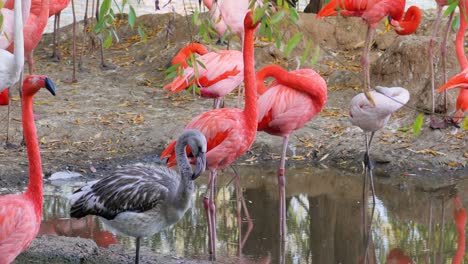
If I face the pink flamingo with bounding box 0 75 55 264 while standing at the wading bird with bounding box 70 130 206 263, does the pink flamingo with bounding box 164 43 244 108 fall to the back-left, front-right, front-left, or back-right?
back-right

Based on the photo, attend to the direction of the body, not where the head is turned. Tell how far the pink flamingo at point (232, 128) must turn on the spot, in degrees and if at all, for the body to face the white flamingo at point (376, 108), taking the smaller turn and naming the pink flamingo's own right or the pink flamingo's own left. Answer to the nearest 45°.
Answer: approximately 45° to the pink flamingo's own left

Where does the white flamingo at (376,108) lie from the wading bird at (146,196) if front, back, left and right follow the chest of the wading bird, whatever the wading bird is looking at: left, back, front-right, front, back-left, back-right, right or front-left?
front-left

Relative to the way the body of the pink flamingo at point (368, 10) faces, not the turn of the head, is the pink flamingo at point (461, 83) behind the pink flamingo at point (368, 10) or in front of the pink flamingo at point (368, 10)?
in front

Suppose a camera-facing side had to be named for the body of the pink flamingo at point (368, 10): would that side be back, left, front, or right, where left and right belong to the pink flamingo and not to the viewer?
right

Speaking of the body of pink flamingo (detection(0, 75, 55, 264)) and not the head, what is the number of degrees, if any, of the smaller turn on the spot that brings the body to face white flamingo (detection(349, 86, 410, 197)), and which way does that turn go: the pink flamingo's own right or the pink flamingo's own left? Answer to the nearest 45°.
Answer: approximately 45° to the pink flamingo's own left

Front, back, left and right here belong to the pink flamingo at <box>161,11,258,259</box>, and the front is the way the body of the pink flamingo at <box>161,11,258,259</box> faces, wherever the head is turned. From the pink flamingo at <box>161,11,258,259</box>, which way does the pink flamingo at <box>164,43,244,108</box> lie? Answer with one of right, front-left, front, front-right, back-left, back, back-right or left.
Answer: left

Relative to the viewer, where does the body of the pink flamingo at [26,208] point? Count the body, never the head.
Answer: to the viewer's right

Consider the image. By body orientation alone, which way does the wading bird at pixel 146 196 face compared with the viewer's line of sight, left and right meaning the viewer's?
facing to the right of the viewer

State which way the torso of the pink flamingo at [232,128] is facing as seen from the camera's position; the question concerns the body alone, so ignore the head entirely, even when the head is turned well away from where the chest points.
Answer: to the viewer's right

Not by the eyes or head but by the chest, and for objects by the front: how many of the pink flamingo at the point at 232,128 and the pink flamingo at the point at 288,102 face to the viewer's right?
2

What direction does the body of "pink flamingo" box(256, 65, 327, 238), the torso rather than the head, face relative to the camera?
to the viewer's right

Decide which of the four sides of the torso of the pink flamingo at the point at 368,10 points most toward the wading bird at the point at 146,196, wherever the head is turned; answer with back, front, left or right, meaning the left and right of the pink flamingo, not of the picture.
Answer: right
